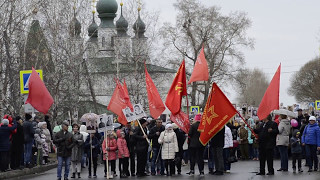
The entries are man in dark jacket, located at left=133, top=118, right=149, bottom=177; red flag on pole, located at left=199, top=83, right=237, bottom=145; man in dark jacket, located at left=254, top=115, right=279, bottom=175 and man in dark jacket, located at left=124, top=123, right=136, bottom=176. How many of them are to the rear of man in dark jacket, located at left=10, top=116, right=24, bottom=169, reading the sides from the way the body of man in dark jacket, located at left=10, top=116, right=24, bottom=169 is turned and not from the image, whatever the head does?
0

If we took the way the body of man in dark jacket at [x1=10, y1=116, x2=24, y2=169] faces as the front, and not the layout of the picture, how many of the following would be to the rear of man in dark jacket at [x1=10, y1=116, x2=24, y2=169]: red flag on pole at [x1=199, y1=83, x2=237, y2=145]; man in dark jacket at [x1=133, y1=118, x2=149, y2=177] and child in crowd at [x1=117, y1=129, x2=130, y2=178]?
0

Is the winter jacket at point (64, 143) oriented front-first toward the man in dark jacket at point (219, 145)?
no

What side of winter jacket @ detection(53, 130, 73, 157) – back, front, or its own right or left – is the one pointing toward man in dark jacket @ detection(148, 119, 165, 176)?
left

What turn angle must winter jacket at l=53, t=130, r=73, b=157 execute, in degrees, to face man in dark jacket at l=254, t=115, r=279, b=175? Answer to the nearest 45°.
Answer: approximately 90° to its left

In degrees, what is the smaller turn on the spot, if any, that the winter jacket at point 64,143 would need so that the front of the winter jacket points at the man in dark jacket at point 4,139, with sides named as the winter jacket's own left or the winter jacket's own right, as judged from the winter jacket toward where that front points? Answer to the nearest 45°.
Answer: approximately 135° to the winter jacket's own right

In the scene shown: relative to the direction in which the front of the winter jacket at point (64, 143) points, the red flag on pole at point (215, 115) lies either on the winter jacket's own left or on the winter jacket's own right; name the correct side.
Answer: on the winter jacket's own left

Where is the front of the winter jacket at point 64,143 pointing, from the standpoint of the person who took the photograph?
facing the viewer
